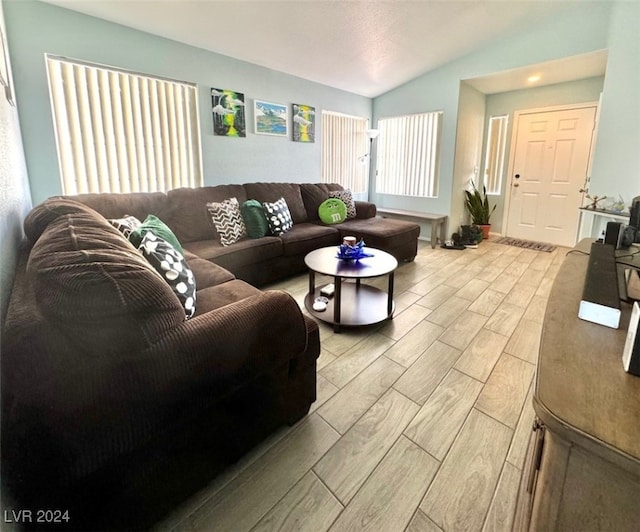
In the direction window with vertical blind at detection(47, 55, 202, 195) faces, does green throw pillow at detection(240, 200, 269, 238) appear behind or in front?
in front

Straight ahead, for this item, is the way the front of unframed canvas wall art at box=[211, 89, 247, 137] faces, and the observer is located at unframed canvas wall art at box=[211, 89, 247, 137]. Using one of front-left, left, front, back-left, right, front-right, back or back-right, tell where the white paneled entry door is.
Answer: front-left

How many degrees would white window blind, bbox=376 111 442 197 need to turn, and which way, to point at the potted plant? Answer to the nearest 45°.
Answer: approximately 135° to its left

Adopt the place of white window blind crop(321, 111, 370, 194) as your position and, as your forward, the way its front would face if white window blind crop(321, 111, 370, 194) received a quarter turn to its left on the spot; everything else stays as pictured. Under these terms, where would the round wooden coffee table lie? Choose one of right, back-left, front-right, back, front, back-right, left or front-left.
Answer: back-right

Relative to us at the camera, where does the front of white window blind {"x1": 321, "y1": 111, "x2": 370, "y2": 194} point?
facing the viewer and to the right of the viewer

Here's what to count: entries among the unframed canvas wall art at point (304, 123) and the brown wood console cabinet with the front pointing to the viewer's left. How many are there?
1

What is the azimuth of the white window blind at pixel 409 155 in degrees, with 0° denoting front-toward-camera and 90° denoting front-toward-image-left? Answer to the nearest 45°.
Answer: approximately 45°

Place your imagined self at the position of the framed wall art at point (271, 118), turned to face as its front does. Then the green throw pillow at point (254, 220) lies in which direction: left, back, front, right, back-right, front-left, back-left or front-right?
front-right

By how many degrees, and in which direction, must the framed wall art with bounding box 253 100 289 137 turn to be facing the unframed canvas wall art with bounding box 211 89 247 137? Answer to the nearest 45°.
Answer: approximately 90° to its right

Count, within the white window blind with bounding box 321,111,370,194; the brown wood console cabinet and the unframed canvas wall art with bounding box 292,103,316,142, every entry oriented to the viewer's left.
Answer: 1

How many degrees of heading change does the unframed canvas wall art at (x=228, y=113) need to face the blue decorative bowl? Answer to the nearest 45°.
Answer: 0° — it already faces it

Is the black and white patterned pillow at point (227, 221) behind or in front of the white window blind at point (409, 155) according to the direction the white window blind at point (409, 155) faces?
in front
